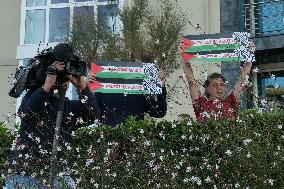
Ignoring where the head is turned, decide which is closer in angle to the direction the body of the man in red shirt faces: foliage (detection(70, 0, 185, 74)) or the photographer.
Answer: the photographer

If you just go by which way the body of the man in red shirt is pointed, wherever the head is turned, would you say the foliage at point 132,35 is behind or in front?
behind

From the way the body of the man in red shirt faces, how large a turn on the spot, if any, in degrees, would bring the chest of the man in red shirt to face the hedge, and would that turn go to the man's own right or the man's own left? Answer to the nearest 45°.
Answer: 0° — they already face it

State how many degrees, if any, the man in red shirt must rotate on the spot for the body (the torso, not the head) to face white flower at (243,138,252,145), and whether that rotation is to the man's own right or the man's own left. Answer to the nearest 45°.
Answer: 0° — they already face it

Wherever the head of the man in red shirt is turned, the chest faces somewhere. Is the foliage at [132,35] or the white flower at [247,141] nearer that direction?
the white flower

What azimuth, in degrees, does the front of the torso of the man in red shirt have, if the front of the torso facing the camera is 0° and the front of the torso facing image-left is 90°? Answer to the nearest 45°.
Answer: approximately 0°

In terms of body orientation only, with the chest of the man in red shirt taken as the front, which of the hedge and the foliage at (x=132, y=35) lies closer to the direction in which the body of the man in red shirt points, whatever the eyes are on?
the hedge
